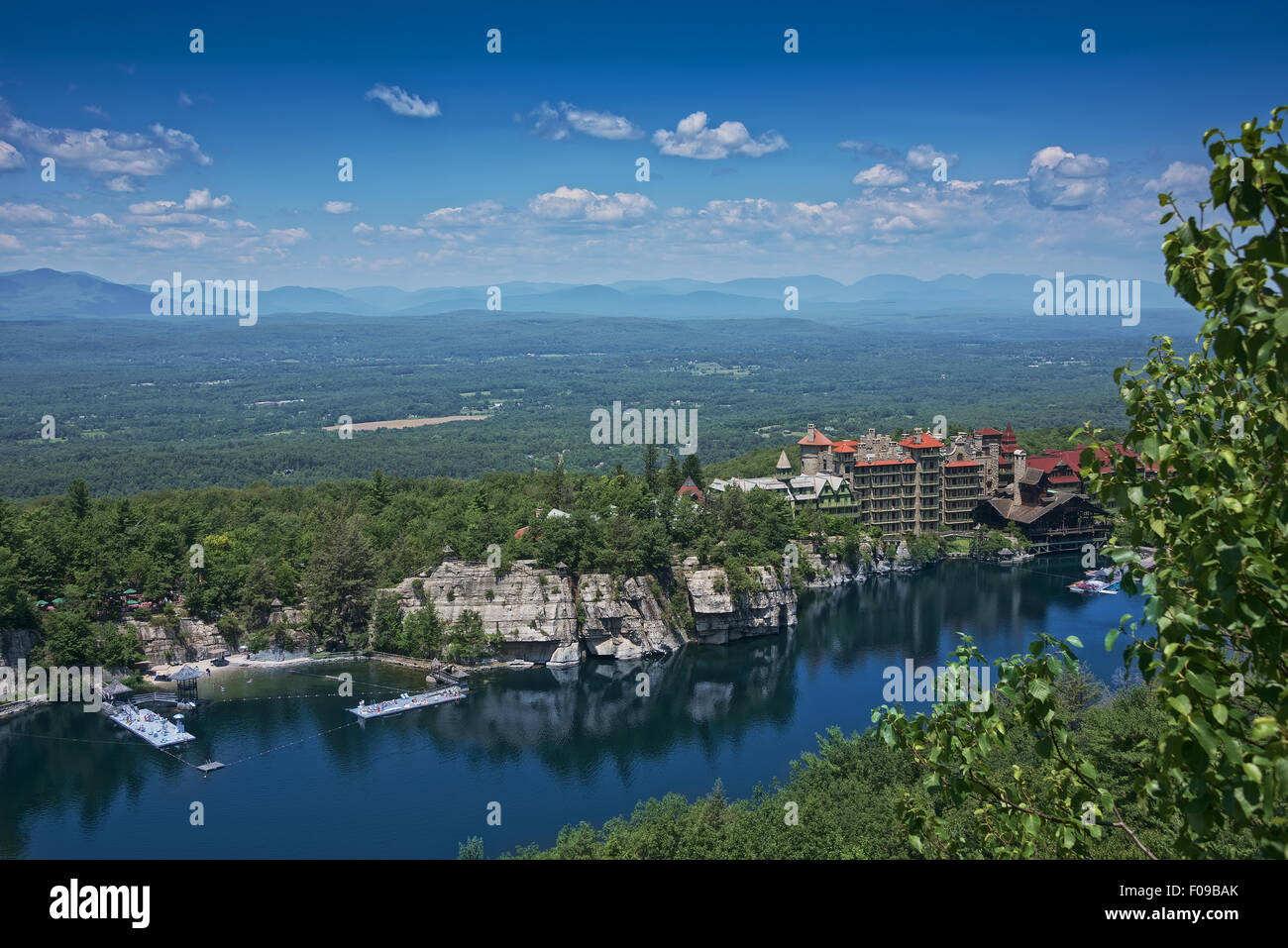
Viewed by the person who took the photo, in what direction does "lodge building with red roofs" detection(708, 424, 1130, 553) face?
facing the viewer

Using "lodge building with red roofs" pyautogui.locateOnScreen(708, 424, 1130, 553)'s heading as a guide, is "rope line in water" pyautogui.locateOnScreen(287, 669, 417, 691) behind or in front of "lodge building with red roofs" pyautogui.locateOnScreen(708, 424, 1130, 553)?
in front

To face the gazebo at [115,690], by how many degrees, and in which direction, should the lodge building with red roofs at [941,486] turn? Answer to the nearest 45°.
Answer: approximately 45° to its right

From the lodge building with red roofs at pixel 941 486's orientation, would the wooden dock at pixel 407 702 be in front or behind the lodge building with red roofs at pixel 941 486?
in front

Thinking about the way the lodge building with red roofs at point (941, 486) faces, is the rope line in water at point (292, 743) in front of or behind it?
in front
